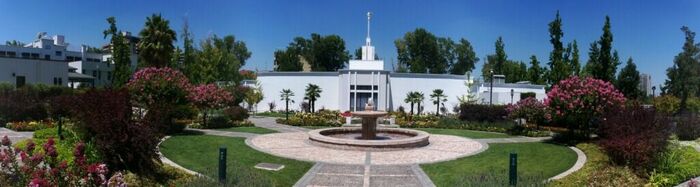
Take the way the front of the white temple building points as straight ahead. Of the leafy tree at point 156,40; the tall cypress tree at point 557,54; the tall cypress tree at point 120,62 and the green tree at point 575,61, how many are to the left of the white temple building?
2

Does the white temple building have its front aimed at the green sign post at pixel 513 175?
yes

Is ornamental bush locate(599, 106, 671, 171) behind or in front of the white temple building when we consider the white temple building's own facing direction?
in front

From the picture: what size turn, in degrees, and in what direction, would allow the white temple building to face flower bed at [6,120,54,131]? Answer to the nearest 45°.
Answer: approximately 45° to its right

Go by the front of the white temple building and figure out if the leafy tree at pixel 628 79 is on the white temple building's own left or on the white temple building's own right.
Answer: on the white temple building's own left

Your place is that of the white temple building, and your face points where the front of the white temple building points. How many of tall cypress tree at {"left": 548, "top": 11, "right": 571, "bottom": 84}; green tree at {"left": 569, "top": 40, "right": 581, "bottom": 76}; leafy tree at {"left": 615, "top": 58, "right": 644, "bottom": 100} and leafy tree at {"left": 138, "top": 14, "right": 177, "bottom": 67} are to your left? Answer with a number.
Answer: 3

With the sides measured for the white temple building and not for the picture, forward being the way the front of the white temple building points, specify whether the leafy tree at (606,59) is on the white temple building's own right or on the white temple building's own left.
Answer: on the white temple building's own left

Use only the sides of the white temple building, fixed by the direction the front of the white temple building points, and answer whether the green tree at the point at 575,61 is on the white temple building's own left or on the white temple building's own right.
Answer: on the white temple building's own left

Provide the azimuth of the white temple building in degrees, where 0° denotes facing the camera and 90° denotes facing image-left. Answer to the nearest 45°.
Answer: approximately 0°

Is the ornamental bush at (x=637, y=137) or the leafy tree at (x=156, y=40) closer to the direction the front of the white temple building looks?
the ornamental bush

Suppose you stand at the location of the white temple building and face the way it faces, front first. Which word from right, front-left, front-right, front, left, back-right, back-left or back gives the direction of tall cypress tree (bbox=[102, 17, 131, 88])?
right
